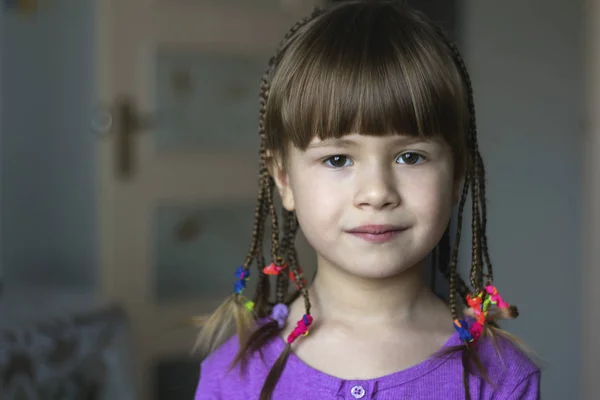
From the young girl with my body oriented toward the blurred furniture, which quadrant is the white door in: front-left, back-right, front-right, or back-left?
front-right

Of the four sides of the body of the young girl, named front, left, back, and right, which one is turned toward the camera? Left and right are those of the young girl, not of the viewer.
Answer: front

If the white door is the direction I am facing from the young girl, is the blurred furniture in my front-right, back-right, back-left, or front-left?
front-left

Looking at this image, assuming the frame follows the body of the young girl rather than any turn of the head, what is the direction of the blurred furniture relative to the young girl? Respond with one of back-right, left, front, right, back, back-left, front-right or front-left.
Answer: back-right

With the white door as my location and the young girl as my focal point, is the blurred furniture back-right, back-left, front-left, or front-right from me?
front-right

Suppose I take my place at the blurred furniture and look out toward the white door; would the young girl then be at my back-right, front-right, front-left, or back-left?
back-right

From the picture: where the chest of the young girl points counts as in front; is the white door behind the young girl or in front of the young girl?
behind
